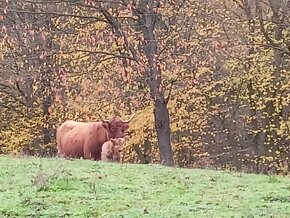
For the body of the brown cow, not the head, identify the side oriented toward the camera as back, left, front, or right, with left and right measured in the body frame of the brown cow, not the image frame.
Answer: right
